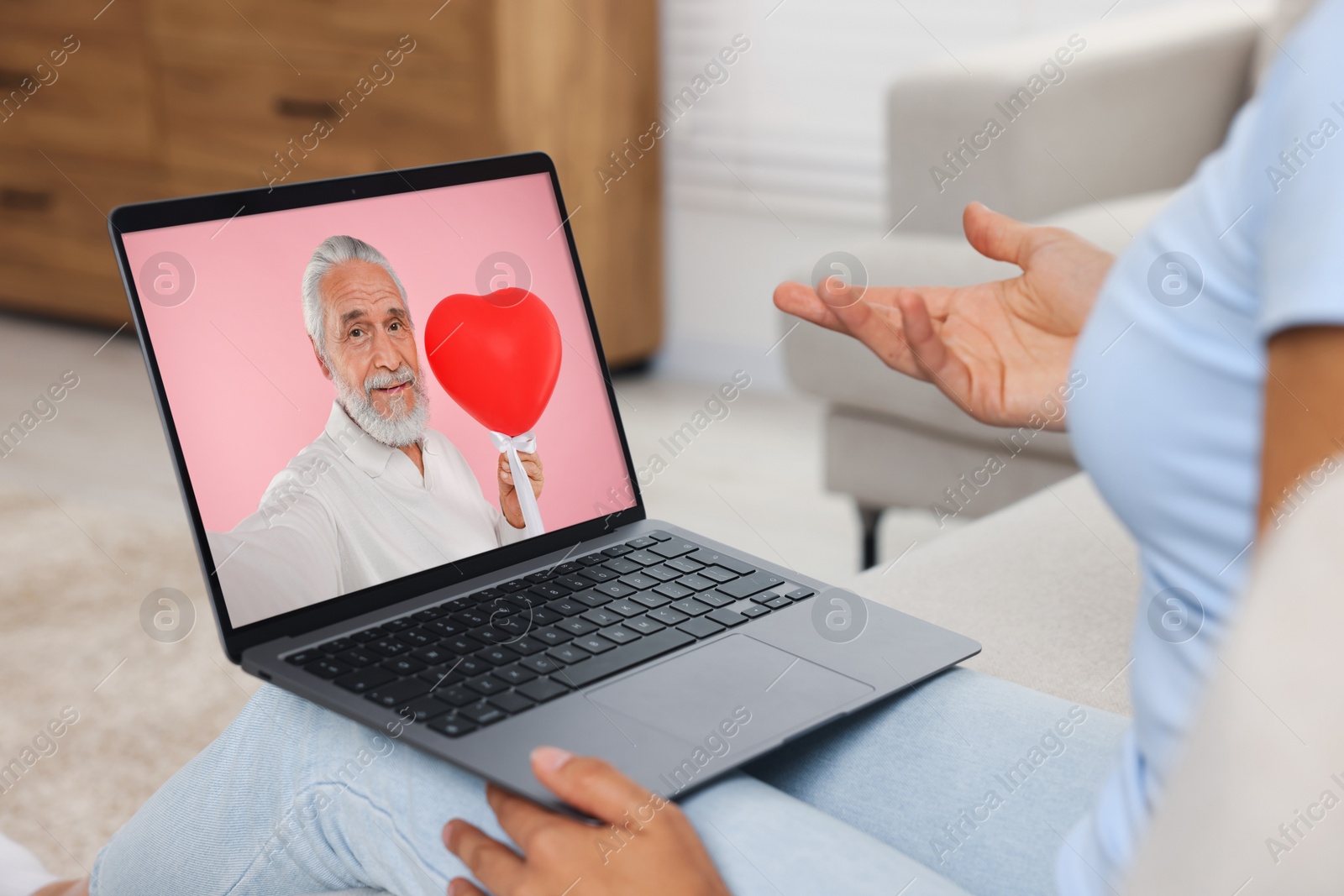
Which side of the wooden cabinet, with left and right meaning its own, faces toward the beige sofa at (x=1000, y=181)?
left

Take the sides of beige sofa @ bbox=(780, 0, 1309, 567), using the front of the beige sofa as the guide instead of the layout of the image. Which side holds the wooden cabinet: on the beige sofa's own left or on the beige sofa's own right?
on the beige sofa's own right

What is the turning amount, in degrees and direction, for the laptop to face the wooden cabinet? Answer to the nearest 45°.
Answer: approximately 135° to its left

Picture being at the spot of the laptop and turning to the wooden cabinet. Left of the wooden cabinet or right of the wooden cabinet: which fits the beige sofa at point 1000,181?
right

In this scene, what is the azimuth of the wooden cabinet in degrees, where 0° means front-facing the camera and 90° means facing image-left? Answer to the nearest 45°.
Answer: approximately 45°

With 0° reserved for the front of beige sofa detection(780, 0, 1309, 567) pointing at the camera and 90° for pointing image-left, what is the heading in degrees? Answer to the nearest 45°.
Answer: approximately 45°

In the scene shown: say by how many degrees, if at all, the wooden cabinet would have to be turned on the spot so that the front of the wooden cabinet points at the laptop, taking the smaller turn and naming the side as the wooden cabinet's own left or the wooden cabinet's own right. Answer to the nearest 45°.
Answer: approximately 45° to the wooden cabinet's own left

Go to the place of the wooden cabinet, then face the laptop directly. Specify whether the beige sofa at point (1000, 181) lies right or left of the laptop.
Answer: left
